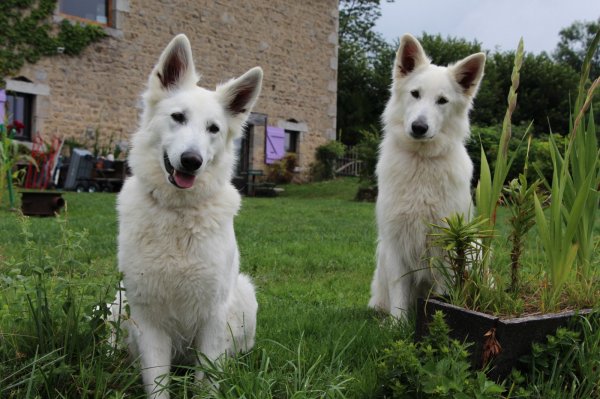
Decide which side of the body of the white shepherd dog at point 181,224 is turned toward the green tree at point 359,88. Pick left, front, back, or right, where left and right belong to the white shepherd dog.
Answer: back

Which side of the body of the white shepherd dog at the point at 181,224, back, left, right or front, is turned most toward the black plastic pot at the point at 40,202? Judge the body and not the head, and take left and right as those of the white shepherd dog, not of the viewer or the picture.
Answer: back

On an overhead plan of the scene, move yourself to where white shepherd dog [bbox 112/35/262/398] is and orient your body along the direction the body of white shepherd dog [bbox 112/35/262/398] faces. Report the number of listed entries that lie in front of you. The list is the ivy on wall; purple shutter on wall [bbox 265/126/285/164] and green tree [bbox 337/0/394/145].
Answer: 0

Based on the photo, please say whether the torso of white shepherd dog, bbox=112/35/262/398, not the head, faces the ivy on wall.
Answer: no

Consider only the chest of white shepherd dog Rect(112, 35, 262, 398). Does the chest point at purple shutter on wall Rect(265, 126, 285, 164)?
no

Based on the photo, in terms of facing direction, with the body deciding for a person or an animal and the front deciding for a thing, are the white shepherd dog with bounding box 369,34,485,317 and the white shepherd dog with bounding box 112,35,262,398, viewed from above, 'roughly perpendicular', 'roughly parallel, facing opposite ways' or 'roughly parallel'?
roughly parallel

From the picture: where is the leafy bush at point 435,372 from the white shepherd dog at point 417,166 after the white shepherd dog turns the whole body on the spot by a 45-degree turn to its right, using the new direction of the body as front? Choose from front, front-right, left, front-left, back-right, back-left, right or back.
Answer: front-left

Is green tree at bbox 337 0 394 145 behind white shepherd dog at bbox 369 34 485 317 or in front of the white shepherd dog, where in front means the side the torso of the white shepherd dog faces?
behind

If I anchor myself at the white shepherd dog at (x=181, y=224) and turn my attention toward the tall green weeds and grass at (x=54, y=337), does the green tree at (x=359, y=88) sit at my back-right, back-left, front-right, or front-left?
back-right

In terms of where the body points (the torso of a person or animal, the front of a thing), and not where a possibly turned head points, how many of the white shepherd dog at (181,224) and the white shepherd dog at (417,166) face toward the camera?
2

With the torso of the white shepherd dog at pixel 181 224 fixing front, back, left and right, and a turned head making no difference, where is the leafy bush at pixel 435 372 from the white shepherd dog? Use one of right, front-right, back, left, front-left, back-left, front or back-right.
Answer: front-left

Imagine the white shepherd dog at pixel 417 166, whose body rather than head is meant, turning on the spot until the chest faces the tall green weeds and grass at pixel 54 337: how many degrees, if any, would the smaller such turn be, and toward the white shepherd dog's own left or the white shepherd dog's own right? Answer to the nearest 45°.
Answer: approximately 45° to the white shepherd dog's own right

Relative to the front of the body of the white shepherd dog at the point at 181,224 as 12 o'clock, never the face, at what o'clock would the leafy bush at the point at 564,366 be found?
The leafy bush is roughly at 10 o'clock from the white shepherd dog.

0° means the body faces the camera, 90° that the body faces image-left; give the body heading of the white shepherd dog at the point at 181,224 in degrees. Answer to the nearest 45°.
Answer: approximately 0°

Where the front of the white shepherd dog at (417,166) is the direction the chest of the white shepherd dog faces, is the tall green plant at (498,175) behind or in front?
in front

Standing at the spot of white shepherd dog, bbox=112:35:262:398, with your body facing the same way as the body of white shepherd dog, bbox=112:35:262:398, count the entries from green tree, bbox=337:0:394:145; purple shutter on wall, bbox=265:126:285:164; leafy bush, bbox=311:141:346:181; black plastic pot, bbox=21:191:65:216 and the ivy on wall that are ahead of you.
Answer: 0
